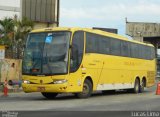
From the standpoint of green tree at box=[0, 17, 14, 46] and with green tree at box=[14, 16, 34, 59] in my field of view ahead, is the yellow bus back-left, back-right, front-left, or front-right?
front-right

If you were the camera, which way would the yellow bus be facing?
facing the viewer and to the left of the viewer

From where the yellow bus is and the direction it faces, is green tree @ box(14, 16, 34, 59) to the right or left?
on its right

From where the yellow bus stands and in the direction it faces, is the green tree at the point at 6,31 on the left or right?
on its right

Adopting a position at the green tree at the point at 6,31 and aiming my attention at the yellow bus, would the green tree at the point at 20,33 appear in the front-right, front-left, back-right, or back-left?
front-left

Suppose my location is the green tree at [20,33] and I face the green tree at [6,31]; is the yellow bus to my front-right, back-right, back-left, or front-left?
back-left
